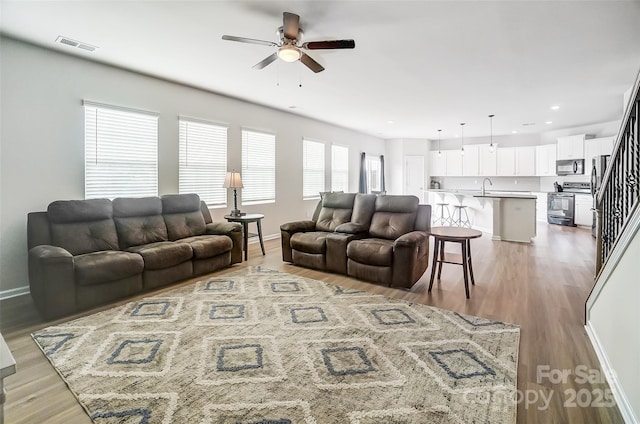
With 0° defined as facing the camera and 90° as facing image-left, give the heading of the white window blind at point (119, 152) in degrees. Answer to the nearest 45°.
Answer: approximately 315°

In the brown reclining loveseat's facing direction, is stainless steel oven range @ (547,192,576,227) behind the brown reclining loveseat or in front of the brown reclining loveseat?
behind

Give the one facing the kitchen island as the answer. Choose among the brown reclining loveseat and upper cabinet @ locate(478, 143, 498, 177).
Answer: the upper cabinet

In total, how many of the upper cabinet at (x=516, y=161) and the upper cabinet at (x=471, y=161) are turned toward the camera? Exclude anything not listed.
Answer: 2

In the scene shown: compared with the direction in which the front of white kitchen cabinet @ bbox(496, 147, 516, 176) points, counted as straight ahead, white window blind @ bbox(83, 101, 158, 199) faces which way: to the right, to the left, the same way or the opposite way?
to the left

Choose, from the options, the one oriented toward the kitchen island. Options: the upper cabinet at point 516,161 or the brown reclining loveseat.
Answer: the upper cabinet
